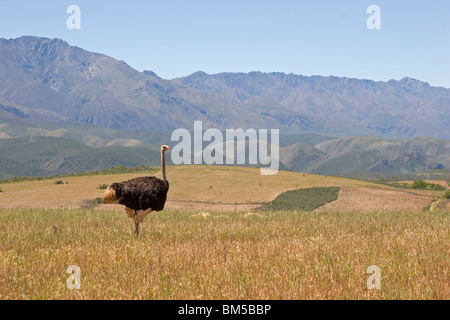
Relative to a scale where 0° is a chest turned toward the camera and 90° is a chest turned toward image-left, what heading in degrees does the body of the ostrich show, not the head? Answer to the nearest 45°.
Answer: approximately 270°
